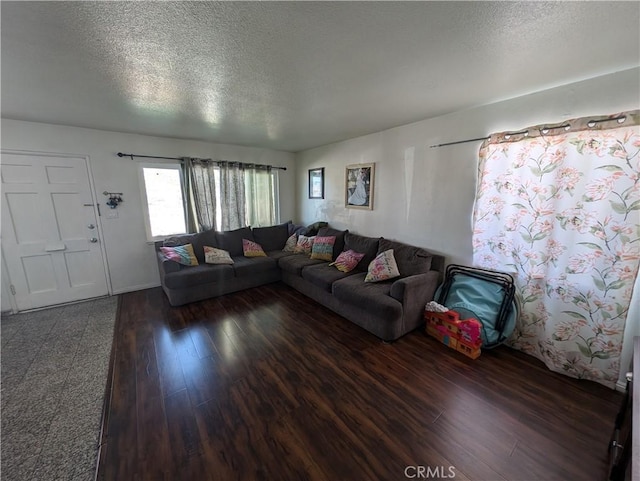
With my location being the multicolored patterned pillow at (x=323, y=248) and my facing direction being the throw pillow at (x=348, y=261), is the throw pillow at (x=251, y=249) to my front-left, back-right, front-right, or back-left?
back-right

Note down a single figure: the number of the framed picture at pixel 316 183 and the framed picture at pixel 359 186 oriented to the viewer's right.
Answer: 0

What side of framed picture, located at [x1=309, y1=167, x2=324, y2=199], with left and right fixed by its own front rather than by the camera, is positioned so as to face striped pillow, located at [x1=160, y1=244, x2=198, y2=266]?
front

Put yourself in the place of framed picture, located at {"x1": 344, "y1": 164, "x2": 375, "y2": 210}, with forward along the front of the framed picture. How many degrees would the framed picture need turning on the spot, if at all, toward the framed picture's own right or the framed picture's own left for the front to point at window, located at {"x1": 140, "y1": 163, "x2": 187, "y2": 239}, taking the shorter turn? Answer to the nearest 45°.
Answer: approximately 45° to the framed picture's own right

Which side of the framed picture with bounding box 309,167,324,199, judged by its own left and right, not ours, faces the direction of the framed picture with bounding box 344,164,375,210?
left

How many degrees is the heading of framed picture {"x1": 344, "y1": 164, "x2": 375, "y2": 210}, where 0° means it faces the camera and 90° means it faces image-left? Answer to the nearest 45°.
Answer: approximately 45°

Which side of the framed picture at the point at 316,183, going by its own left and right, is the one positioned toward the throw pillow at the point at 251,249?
front

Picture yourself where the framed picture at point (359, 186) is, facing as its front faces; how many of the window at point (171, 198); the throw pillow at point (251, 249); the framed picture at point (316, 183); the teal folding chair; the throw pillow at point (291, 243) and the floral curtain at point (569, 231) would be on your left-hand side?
2

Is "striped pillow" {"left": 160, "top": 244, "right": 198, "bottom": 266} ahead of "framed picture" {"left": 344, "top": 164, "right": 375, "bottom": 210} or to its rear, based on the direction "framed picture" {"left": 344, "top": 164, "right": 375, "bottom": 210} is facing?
ahead

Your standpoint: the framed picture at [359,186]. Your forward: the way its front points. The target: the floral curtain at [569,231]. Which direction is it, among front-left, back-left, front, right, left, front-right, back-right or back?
left

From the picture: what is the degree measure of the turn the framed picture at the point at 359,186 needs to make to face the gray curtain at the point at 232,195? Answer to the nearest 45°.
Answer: approximately 45° to its right

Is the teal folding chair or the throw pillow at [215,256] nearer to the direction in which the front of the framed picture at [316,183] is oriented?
the throw pillow
